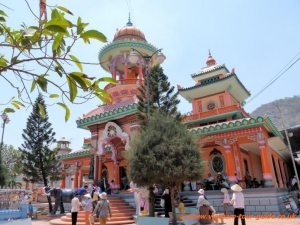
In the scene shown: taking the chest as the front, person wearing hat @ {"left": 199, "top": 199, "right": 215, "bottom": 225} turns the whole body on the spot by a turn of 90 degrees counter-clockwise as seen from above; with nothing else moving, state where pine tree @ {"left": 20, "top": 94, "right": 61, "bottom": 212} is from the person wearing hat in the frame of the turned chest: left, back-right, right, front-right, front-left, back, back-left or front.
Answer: front-right

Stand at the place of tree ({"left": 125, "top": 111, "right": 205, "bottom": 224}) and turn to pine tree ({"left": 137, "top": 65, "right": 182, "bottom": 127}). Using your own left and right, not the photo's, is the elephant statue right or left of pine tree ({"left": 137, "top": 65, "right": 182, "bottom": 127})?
left

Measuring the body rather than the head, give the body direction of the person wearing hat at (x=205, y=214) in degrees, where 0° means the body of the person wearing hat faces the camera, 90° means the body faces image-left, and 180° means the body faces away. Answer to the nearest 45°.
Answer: approximately 180°

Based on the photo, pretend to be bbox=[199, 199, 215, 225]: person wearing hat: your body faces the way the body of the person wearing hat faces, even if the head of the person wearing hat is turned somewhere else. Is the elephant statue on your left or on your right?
on your left
